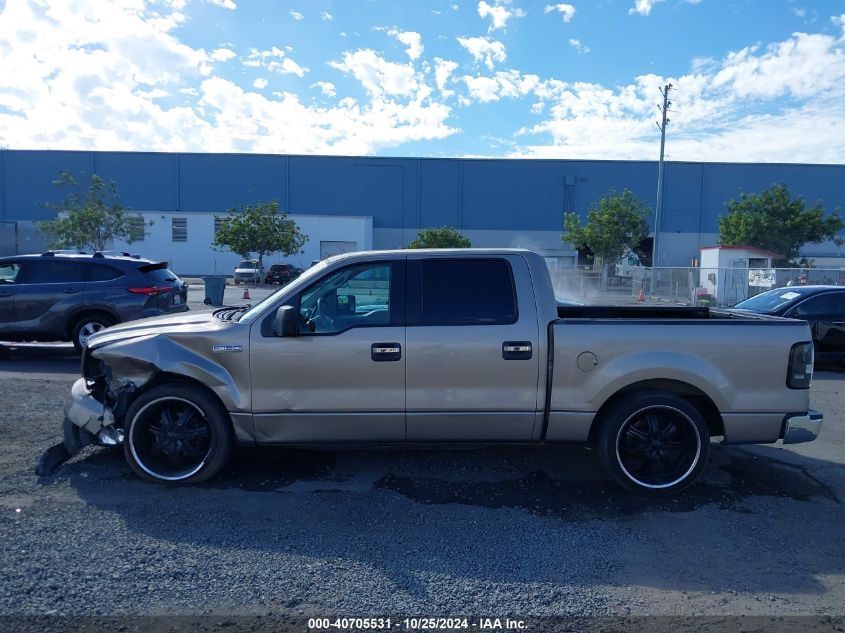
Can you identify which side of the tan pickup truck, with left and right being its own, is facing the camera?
left

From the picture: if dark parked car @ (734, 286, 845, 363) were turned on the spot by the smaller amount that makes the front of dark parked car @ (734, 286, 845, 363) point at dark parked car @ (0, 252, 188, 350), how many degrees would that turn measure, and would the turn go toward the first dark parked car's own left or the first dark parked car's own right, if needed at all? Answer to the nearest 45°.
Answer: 0° — it already faces it

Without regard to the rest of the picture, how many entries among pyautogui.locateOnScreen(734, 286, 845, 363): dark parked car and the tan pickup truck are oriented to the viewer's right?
0

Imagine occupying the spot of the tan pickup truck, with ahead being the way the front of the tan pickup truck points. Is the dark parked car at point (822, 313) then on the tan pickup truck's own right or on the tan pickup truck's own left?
on the tan pickup truck's own right

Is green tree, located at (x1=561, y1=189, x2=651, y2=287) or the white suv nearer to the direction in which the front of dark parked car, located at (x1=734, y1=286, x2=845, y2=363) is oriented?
the white suv

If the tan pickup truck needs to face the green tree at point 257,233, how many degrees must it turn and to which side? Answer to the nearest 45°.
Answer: approximately 90° to its right

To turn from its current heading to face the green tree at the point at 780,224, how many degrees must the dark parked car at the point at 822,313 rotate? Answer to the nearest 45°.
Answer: approximately 135° to its right

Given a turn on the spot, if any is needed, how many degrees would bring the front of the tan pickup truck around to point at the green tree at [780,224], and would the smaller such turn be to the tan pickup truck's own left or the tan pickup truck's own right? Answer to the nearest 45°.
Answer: approximately 135° to the tan pickup truck's own right

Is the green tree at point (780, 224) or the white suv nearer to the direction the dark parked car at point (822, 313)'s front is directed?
the white suv
